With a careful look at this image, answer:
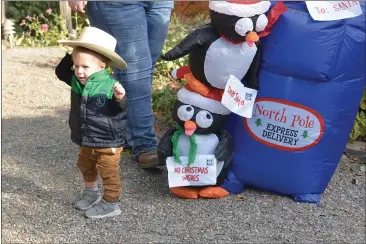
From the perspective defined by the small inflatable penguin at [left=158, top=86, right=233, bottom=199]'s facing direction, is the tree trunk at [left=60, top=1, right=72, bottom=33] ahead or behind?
behind

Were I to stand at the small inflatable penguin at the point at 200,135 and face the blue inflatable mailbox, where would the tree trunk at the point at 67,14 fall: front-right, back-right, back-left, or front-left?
back-left

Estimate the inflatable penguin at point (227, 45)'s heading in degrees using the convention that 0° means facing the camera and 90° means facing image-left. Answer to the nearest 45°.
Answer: approximately 315°

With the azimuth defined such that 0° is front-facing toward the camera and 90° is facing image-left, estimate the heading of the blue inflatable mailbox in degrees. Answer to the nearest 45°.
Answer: approximately 0°

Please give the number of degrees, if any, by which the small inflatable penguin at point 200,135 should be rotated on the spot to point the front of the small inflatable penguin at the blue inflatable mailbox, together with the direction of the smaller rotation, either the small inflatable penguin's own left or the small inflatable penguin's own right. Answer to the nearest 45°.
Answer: approximately 90° to the small inflatable penguin's own left

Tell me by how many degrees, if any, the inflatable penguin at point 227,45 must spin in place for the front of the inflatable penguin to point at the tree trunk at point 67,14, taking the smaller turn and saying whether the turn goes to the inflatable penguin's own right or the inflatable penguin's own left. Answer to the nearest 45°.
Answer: approximately 180°

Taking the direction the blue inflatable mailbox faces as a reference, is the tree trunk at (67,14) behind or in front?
behind

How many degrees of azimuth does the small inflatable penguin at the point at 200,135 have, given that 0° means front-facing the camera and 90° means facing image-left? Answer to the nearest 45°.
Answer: approximately 0°
